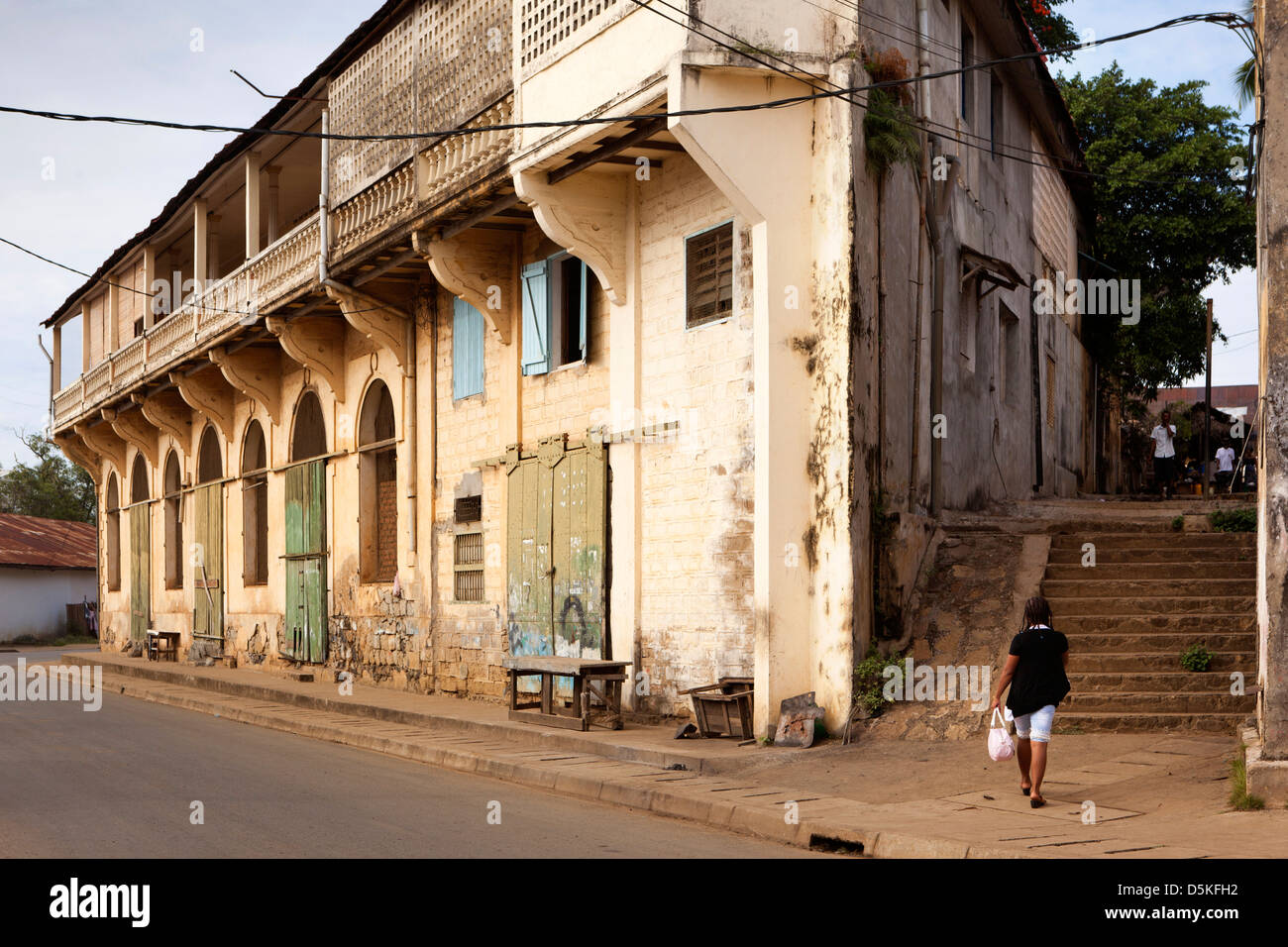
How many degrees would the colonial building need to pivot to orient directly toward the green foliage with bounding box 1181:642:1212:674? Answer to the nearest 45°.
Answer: approximately 90° to its left

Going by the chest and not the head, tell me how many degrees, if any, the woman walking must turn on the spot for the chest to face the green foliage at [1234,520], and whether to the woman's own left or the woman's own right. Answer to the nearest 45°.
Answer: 0° — they already face it

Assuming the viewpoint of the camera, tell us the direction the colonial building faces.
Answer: facing the viewer and to the left of the viewer

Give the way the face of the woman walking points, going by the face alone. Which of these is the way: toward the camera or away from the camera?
away from the camera

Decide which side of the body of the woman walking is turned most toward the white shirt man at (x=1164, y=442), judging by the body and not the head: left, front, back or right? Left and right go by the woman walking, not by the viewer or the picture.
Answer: front

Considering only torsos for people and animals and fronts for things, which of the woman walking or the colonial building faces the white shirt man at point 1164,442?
the woman walking

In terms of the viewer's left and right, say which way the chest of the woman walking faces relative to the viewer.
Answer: facing away from the viewer

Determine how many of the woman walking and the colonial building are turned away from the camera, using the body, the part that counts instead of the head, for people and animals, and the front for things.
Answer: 1

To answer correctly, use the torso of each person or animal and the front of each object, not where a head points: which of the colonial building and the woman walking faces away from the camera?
the woman walking
